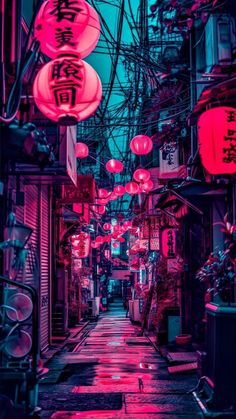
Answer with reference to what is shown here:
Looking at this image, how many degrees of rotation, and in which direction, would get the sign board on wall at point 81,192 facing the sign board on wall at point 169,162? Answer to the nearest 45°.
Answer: approximately 90° to its left

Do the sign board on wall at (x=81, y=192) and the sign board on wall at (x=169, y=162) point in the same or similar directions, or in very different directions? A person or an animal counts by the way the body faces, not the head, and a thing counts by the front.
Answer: same or similar directions

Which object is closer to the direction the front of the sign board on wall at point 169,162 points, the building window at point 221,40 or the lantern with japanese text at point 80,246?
the building window

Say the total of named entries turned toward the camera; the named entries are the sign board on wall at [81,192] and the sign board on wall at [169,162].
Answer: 2

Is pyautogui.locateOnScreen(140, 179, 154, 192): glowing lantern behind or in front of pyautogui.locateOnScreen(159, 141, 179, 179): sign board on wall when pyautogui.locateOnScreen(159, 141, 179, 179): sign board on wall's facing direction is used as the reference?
behind

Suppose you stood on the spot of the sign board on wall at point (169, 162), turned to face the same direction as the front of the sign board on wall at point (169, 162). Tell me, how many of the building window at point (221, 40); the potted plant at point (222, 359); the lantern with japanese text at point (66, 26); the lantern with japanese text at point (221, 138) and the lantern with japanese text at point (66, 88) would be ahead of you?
5

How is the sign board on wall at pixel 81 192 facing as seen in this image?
toward the camera

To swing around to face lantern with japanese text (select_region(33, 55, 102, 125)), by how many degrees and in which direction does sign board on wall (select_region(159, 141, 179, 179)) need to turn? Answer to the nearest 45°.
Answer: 0° — it already faces it

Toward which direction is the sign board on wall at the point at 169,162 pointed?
toward the camera

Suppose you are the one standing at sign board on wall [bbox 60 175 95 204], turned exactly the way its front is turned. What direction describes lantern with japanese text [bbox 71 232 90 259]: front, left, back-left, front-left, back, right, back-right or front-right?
back

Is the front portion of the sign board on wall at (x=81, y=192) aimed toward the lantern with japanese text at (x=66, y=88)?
yes

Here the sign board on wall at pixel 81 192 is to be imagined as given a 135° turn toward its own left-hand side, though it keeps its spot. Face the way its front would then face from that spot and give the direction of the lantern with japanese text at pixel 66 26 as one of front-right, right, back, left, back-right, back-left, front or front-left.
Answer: back-right

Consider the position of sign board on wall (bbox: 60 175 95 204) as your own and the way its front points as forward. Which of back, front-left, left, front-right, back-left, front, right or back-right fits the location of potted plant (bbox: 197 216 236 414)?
front
